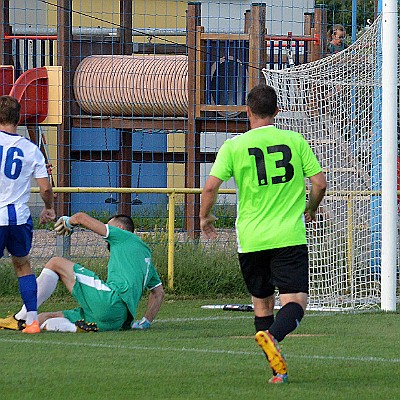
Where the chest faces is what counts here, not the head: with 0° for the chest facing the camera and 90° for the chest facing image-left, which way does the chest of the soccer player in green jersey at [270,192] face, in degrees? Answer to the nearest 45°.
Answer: approximately 180°

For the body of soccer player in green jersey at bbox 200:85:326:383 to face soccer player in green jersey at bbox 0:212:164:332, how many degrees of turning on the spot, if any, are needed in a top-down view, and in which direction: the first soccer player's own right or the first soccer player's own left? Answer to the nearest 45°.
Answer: approximately 45° to the first soccer player's own left

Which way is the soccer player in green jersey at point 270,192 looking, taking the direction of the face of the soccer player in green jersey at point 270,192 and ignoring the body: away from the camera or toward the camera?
away from the camera

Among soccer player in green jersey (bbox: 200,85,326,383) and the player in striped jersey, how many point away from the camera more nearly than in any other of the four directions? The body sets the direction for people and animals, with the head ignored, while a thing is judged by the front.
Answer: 2

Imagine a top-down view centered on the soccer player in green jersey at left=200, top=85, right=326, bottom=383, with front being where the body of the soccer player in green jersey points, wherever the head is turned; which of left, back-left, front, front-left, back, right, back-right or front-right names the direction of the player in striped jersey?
front-left

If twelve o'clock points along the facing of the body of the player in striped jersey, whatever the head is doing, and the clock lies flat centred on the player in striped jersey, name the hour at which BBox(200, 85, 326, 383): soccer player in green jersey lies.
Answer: The soccer player in green jersey is roughly at 5 o'clock from the player in striped jersey.

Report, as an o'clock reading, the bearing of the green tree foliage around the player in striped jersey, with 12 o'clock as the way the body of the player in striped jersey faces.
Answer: The green tree foliage is roughly at 1 o'clock from the player in striped jersey.

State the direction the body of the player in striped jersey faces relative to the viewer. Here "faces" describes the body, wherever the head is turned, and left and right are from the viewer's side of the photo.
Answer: facing away from the viewer
